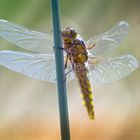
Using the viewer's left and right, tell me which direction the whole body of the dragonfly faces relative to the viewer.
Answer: facing the viewer and to the left of the viewer
